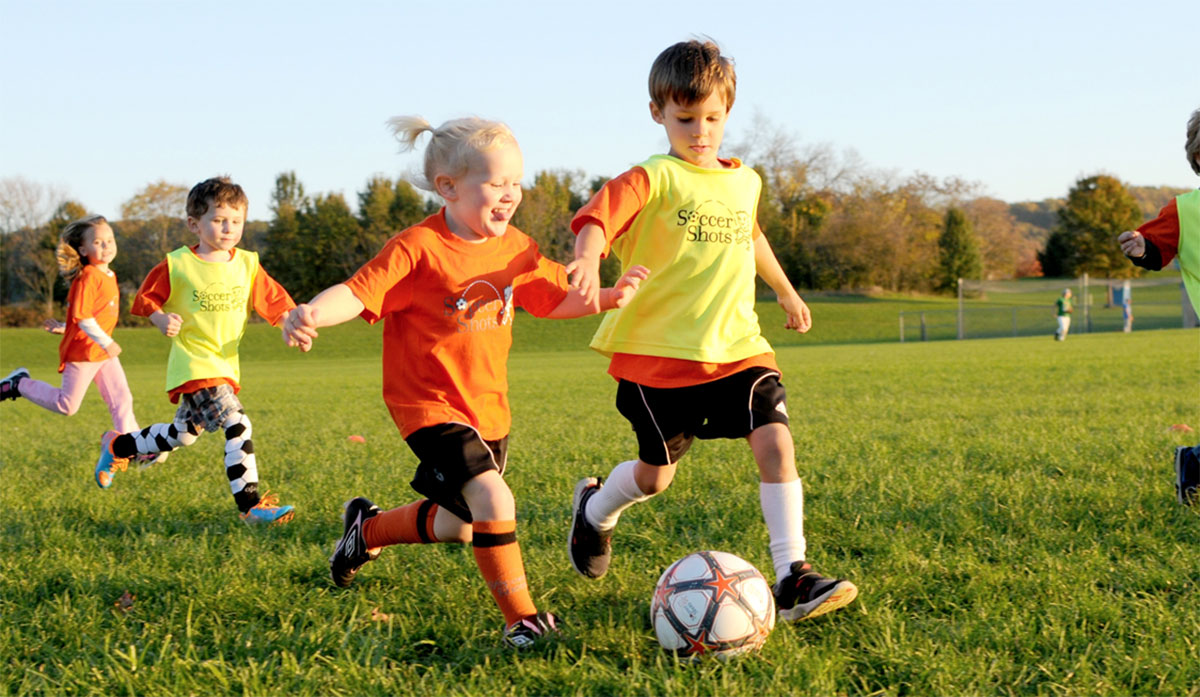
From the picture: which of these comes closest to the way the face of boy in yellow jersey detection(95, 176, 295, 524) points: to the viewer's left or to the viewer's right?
to the viewer's right

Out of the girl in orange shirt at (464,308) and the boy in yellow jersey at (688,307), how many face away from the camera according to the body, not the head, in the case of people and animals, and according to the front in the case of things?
0

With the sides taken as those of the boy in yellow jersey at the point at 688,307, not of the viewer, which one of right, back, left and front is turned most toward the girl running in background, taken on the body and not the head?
back

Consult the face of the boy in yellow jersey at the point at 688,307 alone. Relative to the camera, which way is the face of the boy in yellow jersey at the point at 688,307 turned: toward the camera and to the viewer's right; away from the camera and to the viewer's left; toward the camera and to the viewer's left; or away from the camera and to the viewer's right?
toward the camera and to the viewer's right

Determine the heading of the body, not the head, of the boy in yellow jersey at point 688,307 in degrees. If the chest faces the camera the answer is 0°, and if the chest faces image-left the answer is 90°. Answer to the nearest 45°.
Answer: approximately 315°

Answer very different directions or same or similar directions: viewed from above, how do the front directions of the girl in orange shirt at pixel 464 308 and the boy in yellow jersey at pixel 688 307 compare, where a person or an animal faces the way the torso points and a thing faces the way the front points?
same or similar directions

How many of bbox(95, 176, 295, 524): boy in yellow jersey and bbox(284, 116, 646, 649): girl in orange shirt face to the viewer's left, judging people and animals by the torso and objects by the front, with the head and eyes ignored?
0

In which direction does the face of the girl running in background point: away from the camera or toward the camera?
toward the camera

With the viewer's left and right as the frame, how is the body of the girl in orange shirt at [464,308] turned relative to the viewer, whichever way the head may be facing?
facing the viewer and to the right of the viewer

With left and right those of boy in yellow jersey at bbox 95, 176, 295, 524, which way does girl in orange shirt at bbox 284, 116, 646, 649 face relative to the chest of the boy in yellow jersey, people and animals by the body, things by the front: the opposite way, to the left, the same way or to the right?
the same way

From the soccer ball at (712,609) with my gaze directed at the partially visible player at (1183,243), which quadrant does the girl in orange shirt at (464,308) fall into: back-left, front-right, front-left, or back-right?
back-left

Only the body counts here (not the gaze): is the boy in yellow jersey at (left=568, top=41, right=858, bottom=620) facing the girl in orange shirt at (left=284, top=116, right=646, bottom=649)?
no

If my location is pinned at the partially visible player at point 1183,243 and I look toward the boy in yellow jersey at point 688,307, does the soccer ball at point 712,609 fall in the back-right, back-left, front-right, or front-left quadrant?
front-left

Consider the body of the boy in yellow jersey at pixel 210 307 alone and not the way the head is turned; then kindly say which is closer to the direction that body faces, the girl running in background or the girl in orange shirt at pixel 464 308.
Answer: the girl in orange shirt

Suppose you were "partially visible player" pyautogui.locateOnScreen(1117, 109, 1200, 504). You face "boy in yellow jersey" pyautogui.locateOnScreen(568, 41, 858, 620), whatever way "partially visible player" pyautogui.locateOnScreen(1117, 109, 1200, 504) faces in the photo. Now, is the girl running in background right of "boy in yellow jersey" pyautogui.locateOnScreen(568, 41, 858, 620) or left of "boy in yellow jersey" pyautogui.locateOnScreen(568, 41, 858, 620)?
right

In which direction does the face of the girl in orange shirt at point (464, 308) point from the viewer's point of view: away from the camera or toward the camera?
toward the camera
